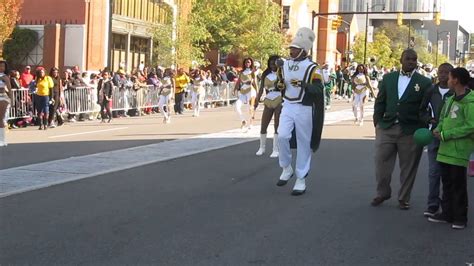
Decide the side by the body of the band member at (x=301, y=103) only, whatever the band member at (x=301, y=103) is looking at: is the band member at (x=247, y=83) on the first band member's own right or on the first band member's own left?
on the first band member's own right

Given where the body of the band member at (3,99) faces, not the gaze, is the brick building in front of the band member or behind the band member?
behind

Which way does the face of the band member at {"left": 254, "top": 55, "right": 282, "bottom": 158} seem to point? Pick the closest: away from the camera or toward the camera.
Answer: toward the camera

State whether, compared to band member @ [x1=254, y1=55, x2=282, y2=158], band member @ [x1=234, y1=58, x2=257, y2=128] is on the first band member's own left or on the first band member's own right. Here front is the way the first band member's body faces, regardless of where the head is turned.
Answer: on the first band member's own right

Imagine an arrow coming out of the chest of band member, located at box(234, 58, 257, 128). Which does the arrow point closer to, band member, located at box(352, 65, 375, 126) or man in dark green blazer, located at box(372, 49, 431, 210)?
the man in dark green blazer

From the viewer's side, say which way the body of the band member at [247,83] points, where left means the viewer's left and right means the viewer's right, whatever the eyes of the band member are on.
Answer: facing the viewer

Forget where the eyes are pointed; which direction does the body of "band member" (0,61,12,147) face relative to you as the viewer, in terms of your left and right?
facing the viewer and to the left of the viewer

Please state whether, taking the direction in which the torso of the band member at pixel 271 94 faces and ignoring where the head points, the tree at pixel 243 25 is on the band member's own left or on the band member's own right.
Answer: on the band member's own right

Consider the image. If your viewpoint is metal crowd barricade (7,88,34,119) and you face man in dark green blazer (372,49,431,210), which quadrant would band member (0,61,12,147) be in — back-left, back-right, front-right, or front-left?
front-right
